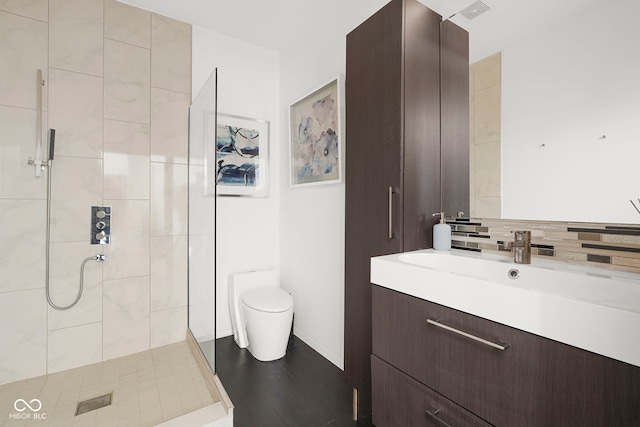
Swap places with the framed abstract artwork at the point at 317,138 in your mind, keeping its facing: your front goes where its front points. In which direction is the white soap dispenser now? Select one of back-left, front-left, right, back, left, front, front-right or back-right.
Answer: left

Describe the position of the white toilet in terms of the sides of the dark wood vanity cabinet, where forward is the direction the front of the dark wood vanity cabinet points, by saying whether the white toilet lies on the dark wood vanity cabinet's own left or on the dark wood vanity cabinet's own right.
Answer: on the dark wood vanity cabinet's own right

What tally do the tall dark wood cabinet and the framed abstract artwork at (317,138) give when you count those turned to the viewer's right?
0

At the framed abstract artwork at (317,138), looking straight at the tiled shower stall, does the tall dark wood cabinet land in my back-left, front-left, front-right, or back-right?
back-left

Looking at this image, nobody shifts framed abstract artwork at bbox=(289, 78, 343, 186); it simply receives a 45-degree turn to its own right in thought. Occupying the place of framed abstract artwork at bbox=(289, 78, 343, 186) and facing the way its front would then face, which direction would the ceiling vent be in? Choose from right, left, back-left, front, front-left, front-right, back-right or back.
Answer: back-left

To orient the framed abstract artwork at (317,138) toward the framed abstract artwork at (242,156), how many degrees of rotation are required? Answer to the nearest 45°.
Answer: approximately 90° to its right

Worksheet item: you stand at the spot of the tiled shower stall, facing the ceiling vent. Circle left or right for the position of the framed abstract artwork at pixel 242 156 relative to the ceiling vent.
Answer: left

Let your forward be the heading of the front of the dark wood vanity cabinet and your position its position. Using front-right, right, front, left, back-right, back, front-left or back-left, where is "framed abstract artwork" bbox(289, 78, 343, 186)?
right
